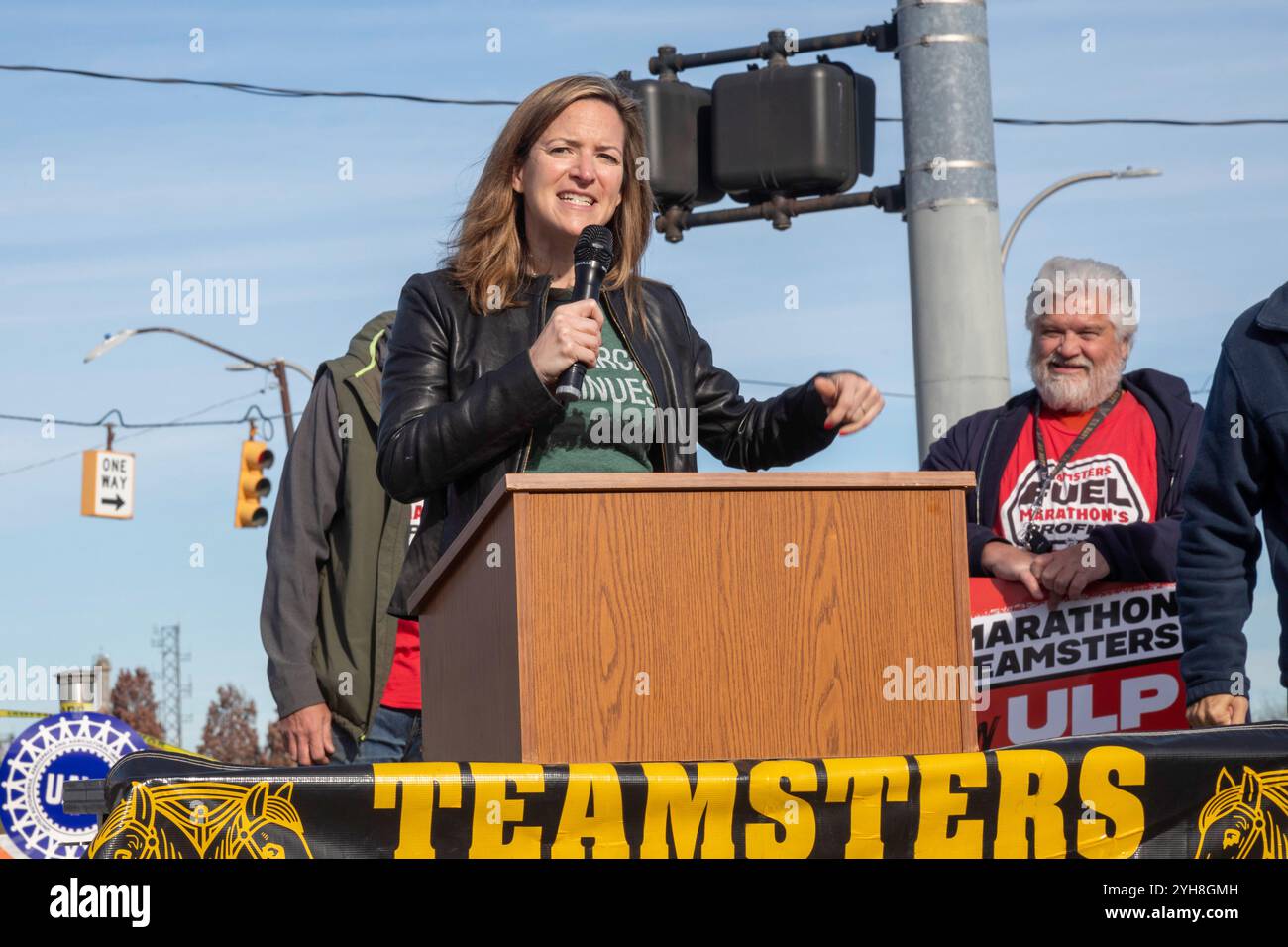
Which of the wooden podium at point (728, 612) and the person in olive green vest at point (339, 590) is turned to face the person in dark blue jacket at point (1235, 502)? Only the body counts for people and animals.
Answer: the person in olive green vest

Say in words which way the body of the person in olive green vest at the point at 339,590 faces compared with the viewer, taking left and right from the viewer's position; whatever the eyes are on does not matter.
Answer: facing the viewer and to the right of the viewer

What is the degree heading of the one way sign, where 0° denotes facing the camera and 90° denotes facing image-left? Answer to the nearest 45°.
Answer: approximately 315°

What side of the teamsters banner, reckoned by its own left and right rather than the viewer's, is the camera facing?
front

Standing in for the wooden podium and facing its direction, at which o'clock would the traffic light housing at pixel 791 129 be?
The traffic light housing is roughly at 6 o'clock from the wooden podium.

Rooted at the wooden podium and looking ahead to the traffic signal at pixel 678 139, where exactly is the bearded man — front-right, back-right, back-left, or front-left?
front-right

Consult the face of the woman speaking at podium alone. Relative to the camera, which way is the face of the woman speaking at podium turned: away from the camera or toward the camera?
toward the camera

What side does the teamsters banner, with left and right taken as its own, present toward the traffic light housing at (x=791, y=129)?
back

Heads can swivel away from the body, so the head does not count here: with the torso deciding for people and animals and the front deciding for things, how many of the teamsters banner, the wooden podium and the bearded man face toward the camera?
3

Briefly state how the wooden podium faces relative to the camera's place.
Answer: facing the viewer

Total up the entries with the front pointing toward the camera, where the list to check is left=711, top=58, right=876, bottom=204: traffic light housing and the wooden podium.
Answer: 1

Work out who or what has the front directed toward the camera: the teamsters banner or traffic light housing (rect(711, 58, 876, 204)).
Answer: the teamsters banner

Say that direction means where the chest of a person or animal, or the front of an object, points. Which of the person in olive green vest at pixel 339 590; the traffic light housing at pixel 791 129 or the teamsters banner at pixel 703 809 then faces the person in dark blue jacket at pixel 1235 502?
the person in olive green vest

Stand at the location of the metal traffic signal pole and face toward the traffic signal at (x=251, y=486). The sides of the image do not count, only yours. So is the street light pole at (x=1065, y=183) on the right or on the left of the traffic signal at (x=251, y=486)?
right

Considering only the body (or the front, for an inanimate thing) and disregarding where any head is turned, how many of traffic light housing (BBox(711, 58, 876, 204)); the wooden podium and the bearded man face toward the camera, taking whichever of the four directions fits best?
2

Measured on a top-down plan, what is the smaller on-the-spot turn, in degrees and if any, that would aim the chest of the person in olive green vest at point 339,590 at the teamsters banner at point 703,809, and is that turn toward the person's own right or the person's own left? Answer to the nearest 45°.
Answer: approximately 45° to the person's own right

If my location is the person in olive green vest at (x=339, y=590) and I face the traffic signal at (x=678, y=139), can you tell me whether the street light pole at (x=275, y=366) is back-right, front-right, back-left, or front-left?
front-left
